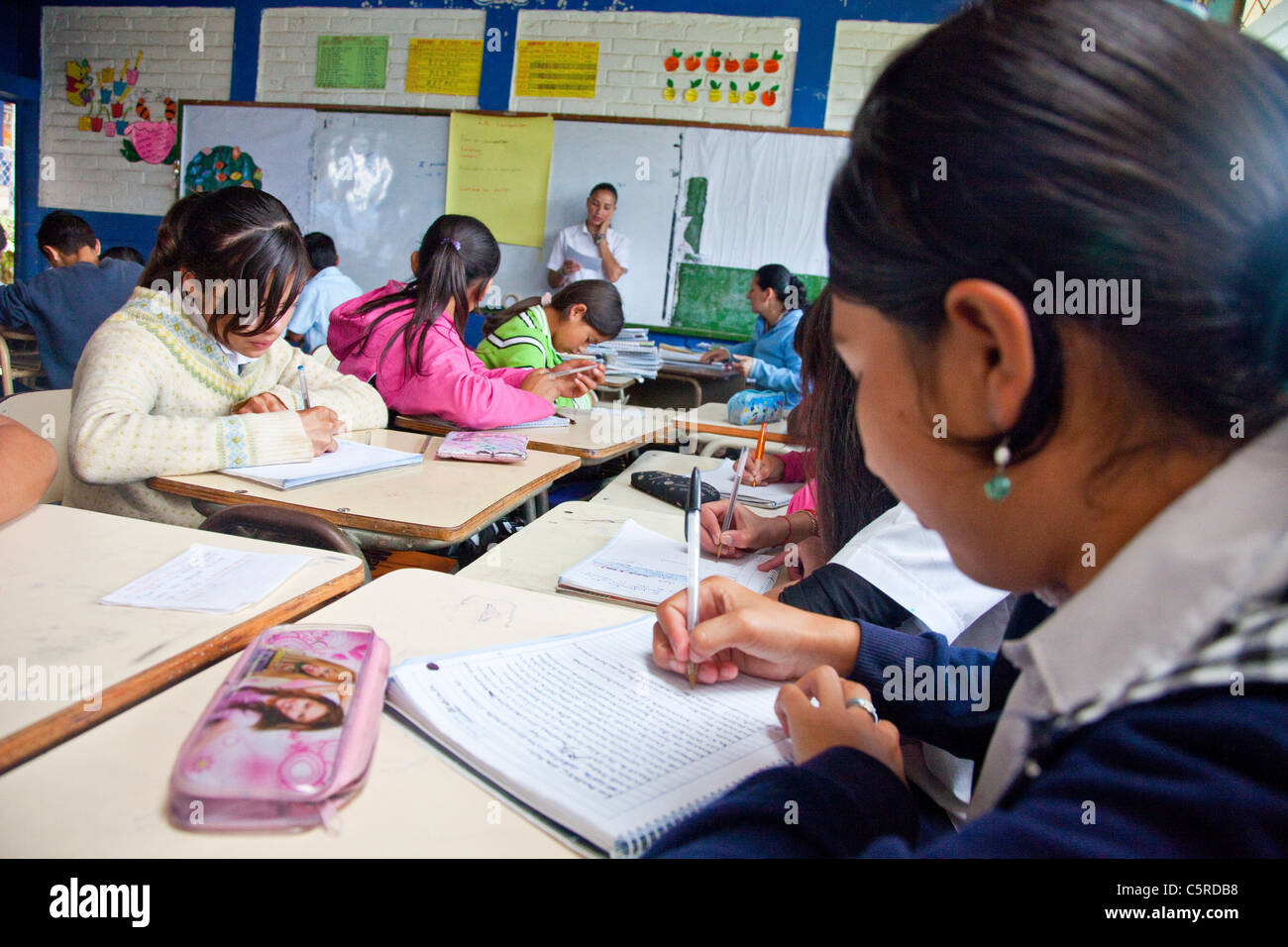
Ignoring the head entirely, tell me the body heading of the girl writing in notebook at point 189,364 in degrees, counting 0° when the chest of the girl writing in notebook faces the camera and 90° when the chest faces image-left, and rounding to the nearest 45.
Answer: approximately 315°

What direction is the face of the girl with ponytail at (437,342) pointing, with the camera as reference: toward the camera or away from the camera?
away from the camera

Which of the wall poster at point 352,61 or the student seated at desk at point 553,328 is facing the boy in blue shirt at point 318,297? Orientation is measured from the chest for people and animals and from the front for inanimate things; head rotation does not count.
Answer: the wall poster

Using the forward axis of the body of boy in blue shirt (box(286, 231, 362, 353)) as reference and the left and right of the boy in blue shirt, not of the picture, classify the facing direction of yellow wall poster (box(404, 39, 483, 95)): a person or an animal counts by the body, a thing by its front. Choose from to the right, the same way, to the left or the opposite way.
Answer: the opposite way

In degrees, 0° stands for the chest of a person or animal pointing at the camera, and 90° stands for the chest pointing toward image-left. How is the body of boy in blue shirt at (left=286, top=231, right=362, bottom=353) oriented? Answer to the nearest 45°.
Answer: approximately 180°

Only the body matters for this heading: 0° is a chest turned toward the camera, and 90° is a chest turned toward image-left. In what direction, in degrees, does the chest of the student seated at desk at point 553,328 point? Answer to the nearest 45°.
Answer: approximately 270°

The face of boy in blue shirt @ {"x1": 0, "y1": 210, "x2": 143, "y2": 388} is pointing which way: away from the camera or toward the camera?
away from the camera

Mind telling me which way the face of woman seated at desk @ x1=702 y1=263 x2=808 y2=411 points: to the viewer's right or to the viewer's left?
to the viewer's left

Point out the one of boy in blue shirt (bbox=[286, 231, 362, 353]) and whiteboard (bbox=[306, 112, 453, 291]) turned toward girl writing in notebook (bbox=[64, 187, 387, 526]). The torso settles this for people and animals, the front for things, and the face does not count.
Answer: the whiteboard

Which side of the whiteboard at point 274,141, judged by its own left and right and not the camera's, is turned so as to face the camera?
front

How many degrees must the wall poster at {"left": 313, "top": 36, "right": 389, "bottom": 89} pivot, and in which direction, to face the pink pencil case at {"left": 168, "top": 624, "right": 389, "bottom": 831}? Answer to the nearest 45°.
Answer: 0° — it already faces it

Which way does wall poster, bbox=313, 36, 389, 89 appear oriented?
toward the camera

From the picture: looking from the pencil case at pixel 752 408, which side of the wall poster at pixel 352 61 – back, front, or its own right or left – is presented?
front

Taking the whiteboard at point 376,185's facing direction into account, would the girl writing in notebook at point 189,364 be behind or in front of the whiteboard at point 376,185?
in front
